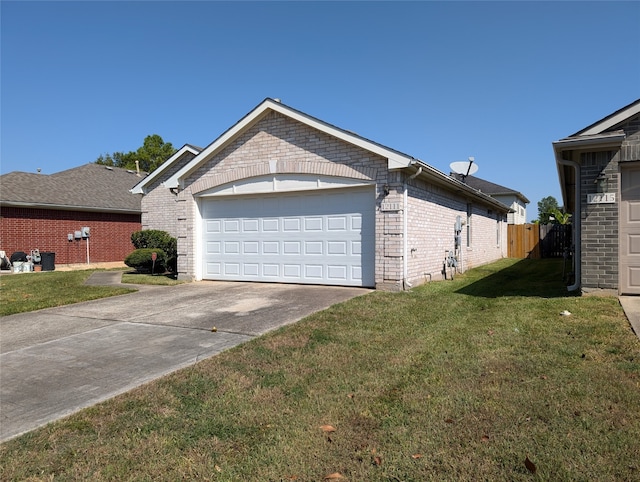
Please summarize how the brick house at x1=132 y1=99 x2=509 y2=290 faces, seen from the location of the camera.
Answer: facing the viewer and to the left of the viewer

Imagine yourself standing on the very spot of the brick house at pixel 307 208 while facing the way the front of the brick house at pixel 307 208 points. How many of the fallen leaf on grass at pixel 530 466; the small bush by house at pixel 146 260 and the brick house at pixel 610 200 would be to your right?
1

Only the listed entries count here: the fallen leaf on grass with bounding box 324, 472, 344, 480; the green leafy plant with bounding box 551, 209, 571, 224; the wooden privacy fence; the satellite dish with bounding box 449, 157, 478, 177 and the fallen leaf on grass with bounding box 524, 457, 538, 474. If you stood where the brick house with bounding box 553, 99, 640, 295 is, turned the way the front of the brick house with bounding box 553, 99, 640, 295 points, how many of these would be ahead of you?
2

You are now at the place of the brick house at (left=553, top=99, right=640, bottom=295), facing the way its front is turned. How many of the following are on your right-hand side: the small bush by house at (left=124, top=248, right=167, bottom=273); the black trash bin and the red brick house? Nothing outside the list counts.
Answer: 3

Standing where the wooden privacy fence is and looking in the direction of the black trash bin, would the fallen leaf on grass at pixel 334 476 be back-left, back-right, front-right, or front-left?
front-left

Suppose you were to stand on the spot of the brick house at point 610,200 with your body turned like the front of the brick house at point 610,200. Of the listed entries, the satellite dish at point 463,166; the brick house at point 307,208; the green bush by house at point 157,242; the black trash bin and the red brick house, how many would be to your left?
0

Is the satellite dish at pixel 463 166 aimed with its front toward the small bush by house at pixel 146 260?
no

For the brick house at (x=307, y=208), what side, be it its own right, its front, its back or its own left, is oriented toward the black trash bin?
right

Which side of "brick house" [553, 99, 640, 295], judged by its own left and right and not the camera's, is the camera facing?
front

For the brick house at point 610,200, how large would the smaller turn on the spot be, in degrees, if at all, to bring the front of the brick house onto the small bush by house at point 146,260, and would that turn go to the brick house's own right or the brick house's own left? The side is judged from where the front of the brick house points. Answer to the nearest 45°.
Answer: approximately 90° to the brick house's own right

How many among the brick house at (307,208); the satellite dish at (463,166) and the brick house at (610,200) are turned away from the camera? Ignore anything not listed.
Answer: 0

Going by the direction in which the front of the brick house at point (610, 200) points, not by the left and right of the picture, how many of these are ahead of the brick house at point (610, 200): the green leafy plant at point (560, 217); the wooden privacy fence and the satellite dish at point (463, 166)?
0
